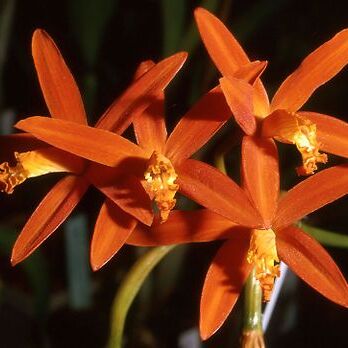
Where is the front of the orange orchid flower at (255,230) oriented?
toward the camera

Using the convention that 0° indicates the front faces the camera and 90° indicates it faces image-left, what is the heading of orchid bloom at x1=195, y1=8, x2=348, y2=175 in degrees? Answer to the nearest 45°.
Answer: approximately 315°

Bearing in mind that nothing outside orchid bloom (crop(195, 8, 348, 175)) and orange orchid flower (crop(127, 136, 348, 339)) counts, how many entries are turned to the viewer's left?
0
